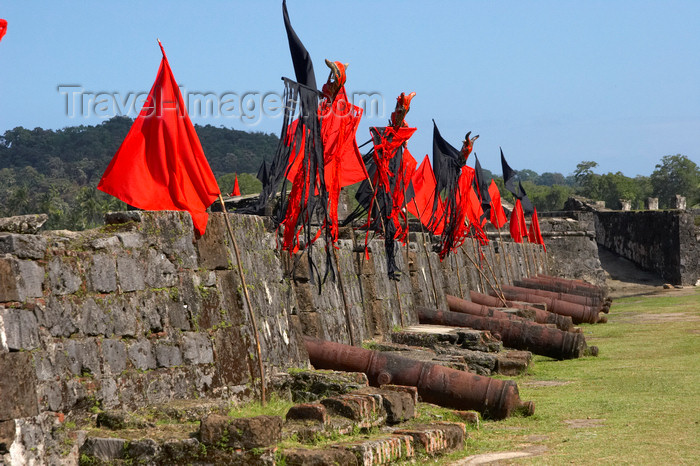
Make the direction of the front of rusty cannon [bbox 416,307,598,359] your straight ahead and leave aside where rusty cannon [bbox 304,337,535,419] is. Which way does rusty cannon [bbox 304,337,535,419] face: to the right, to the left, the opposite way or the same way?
the same way

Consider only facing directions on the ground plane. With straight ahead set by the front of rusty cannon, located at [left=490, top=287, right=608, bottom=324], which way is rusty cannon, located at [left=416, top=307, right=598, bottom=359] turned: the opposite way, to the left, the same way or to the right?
the same way

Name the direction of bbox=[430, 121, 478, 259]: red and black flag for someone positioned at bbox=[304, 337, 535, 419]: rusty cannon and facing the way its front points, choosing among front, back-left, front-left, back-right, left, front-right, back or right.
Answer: right

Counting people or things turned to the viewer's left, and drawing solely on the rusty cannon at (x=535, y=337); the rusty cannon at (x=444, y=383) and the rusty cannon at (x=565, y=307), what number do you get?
3

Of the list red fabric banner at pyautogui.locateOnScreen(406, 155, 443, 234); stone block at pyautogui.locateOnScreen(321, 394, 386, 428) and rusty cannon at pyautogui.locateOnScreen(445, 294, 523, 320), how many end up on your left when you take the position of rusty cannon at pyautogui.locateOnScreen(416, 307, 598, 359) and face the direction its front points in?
1

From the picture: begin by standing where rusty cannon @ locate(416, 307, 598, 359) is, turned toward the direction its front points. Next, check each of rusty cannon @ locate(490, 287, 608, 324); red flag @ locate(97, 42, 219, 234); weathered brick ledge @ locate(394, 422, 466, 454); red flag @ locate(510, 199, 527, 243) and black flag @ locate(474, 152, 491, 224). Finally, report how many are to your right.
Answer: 3

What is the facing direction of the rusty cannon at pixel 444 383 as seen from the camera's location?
facing to the left of the viewer

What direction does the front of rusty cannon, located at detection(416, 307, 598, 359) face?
to the viewer's left

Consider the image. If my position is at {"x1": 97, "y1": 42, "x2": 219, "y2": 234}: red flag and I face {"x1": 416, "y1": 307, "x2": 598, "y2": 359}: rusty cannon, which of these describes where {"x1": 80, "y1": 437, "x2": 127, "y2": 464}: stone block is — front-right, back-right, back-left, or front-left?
back-right

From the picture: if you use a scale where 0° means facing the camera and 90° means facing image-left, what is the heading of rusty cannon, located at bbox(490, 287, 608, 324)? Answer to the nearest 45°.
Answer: approximately 90°

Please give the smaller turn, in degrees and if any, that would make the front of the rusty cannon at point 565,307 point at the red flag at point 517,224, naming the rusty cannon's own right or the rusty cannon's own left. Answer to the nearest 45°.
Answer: approximately 90° to the rusty cannon's own right

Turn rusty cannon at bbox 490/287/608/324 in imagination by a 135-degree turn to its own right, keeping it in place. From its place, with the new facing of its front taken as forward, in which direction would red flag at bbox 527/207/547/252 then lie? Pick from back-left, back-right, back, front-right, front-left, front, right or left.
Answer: front-left

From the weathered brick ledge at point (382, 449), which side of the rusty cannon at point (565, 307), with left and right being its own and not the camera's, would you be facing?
left

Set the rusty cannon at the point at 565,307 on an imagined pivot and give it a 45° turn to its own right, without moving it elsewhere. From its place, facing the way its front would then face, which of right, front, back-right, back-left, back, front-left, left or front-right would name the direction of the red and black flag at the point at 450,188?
left
